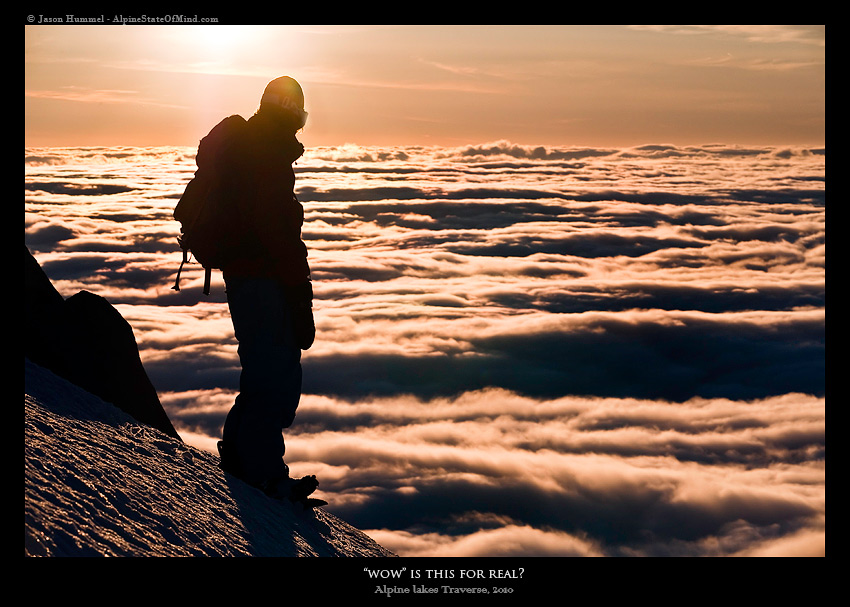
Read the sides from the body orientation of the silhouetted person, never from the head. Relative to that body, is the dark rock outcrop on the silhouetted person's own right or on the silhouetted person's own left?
on the silhouetted person's own left

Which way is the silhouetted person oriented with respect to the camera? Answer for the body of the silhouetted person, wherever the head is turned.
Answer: to the viewer's right

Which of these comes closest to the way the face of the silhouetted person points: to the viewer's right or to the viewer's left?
to the viewer's right
